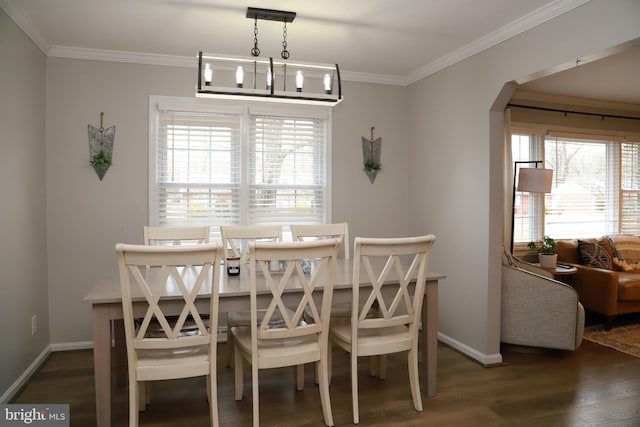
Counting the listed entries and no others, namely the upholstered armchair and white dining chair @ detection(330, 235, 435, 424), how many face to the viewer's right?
1

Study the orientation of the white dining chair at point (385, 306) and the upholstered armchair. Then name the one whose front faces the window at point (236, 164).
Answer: the white dining chair

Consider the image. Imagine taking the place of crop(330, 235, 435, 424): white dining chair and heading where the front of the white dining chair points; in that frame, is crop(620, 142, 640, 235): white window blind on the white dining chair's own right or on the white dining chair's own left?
on the white dining chair's own right

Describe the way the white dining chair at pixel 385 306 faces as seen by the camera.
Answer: facing away from the viewer and to the left of the viewer

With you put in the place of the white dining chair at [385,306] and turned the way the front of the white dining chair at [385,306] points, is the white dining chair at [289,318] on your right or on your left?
on your left

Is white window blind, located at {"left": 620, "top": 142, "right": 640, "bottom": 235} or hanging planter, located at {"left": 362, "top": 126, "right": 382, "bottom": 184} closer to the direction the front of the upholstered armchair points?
the white window blind

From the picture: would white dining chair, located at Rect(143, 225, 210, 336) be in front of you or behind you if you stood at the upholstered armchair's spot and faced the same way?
behind

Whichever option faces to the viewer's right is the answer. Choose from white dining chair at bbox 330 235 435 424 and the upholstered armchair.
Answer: the upholstered armchair

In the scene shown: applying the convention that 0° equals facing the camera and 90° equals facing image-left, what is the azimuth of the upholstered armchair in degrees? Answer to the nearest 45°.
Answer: approximately 270°

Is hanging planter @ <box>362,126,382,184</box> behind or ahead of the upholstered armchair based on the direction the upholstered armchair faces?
behind

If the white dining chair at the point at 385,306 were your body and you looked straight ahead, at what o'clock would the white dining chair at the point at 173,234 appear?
the white dining chair at the point at 173,234 is roughly at 11 o'clock from the white dining chair at the point at 385,306.
